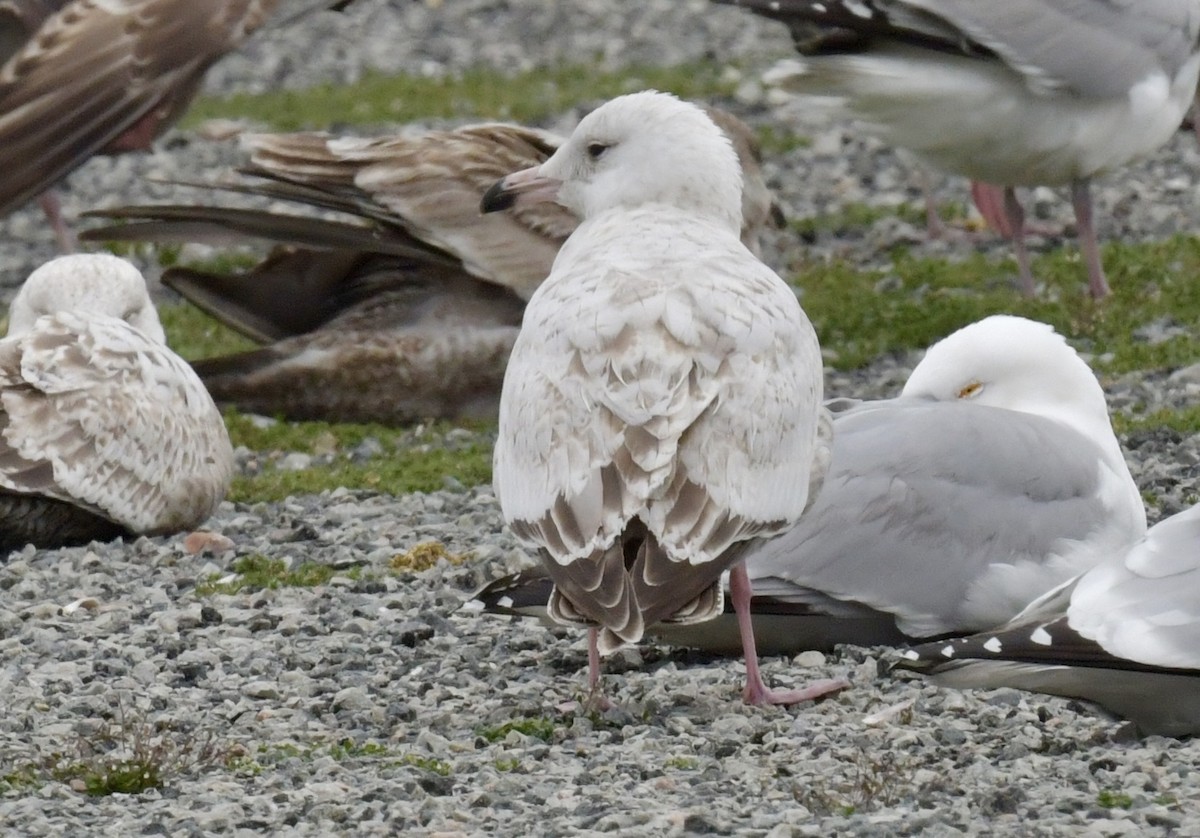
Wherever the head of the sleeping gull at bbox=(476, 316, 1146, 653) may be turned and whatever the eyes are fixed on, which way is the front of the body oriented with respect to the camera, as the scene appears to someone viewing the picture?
to the viewer's right

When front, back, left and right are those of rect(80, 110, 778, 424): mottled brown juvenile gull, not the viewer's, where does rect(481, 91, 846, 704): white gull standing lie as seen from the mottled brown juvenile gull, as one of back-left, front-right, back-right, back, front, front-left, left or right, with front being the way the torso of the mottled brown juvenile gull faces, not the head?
right

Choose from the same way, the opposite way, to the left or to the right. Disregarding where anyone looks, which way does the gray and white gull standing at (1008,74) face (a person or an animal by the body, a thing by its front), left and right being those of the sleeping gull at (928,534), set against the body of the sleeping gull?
the same way

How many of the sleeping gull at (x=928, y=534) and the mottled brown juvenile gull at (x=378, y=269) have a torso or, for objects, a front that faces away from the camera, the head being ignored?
0

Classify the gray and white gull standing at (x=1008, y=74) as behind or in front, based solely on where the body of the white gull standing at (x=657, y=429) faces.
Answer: in front

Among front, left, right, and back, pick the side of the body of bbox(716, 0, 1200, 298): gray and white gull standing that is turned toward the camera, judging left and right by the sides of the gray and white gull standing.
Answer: right

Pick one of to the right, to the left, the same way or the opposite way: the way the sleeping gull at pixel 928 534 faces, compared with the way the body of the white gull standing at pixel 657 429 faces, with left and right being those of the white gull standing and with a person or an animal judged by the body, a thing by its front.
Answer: to the right

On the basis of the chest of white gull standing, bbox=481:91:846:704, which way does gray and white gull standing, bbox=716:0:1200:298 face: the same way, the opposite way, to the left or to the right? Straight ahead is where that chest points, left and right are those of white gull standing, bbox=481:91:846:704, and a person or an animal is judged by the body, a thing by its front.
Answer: to the right

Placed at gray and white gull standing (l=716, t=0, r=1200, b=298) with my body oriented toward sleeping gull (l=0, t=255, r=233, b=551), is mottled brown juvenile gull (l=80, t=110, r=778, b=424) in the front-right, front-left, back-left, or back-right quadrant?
front-right

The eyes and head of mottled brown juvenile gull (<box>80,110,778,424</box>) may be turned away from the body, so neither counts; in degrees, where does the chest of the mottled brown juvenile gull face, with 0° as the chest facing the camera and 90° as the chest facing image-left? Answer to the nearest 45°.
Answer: approximately 270°

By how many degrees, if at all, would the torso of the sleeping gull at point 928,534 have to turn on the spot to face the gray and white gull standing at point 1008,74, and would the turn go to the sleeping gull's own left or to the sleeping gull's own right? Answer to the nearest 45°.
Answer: approximately 90° to the sleeping gull's own left

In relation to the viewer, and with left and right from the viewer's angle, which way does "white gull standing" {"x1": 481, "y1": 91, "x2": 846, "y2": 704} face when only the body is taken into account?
facing away from the viewer

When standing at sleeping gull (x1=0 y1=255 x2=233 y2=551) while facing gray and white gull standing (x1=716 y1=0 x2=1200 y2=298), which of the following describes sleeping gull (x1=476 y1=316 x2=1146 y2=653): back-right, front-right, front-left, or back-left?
front-right

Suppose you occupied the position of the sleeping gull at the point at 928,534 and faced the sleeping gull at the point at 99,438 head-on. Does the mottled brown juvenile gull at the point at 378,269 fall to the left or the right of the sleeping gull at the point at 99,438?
right

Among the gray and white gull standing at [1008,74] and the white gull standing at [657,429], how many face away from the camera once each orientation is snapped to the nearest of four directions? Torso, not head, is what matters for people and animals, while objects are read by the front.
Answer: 1
